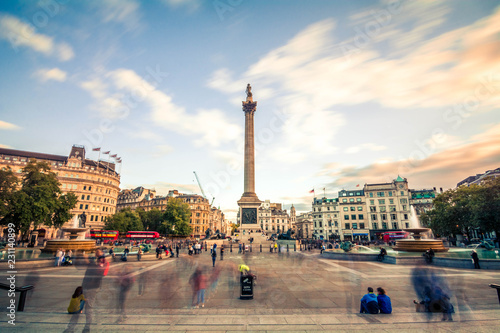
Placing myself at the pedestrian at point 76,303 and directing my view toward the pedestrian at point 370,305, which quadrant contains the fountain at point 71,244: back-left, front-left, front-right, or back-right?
back-left

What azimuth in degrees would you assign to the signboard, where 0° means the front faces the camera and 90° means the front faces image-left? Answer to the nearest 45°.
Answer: approximately 0°

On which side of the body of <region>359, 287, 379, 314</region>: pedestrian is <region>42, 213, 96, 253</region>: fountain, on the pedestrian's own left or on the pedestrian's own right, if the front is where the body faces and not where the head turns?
on the pedestrian's own left

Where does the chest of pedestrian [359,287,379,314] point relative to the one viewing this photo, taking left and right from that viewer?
facing away from the viewer

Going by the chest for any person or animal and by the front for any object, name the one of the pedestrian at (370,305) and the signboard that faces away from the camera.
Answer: the pedestrian

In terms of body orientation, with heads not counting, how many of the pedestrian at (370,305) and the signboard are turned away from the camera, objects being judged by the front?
1

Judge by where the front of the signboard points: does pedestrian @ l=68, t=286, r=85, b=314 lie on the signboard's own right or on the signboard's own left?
on the signboard's own right

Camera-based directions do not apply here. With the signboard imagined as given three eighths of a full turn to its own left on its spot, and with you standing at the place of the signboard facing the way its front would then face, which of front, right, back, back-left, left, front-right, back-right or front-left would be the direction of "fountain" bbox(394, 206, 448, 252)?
front

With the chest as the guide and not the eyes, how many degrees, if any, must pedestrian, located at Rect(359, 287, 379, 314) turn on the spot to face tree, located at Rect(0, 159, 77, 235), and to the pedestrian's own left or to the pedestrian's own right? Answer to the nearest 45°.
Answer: approximately 90° to the pedestrian's own left

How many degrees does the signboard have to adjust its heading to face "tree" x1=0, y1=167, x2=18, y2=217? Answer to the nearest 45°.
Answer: approximately 135° to its right

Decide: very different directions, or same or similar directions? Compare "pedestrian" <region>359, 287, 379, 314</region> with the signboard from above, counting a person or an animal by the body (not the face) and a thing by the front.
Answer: very different directions

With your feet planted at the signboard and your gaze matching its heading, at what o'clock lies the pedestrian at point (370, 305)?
The pedestrian is roughly at 10 o'clock from the signboard.

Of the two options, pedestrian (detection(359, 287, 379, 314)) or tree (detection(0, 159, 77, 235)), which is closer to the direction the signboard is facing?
the pedestrian

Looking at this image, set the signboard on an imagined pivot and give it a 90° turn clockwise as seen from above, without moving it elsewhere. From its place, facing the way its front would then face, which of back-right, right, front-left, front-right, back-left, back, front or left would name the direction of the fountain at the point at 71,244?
front-right
